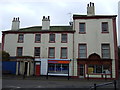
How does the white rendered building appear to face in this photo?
toward the camera
